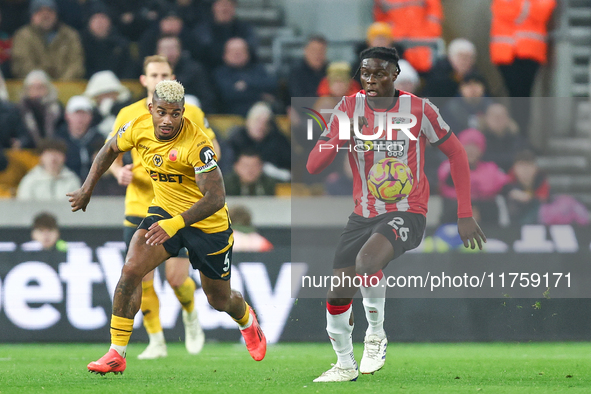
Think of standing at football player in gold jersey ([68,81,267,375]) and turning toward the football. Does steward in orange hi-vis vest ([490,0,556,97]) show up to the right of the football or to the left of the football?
left

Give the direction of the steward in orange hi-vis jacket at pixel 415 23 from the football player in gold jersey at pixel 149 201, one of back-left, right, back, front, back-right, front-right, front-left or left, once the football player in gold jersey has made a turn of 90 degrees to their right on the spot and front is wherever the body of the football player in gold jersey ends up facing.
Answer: back-right

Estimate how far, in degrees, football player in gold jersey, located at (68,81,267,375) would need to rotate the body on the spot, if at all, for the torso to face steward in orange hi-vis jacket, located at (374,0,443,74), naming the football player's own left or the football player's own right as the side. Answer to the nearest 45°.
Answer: approximately 180°

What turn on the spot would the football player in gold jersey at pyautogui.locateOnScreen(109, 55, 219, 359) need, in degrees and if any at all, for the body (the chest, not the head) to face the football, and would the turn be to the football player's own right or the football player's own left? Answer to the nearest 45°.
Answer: approximately 45° to the football player's own left
